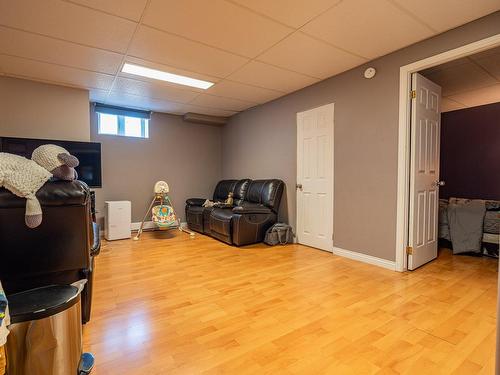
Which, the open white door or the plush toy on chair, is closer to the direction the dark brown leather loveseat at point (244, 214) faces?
the plush toy on chair

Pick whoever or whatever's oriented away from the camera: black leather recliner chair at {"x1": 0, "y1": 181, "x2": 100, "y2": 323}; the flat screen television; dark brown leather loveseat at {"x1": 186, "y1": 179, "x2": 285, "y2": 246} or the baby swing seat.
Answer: the black leather recliner chair

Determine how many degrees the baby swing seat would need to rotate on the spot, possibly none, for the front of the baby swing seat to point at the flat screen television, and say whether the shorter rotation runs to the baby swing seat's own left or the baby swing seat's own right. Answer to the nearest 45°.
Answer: approximately 45° to the baby swing seat's own right

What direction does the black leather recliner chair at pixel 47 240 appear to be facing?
away from the camera

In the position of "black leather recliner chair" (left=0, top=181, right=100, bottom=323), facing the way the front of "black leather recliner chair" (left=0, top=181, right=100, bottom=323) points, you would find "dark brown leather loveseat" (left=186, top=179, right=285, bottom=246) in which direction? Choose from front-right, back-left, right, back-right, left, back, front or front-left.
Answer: front-right

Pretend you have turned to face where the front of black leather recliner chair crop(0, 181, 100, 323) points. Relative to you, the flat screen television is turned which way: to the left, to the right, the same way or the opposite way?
the opposite way

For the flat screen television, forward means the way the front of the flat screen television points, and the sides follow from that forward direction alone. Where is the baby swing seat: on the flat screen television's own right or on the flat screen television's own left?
on the flat screen television's own left

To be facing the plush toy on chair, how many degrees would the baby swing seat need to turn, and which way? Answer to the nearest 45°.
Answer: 0° — it already faces it

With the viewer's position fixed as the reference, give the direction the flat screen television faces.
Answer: facing the viewer

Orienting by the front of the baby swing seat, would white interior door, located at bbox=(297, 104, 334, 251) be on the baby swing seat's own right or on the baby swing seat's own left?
on the baby swing seat's own left

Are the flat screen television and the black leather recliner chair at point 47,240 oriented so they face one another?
yes

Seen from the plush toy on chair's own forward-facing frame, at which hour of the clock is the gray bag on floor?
The gray bag on floor is roughly at 11 o'clock from the plush toy on chair.

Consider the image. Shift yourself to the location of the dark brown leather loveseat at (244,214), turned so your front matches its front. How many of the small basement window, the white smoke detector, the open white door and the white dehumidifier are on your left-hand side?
2

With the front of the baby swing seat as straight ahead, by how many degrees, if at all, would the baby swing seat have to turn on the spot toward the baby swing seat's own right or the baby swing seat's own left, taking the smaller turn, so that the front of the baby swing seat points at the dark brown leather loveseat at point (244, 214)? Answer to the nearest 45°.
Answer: approximately 45° to the baby swing seat's own left

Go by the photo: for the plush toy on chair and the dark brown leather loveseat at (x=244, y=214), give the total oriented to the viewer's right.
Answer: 1

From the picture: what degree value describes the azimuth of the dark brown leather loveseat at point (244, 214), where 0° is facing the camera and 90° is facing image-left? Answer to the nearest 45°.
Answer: approximately 45°

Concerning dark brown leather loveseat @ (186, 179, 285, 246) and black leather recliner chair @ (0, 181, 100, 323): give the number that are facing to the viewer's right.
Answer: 0
